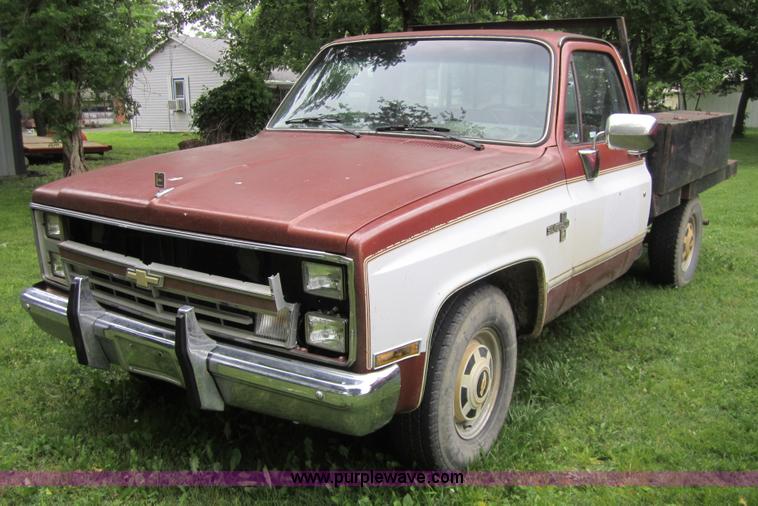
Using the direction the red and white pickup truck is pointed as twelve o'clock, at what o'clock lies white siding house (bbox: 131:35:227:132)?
The white siding house is roughly at 4 o'clock from the red and white pickup truck.

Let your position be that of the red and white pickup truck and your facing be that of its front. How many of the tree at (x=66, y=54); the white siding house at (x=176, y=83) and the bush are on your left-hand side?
0

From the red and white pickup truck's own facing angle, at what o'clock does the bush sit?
The bush is roughly at 4 o'clock from the red and white pickup truck.

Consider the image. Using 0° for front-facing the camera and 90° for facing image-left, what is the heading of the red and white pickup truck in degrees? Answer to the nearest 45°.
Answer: approximately 45°

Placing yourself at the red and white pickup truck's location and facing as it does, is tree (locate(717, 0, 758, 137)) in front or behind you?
behind

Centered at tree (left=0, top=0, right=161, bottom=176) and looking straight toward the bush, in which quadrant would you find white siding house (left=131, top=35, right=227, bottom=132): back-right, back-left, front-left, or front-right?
front-left

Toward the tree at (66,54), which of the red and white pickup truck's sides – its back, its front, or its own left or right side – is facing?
right

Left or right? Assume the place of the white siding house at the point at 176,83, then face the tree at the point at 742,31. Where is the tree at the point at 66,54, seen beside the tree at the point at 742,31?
right
